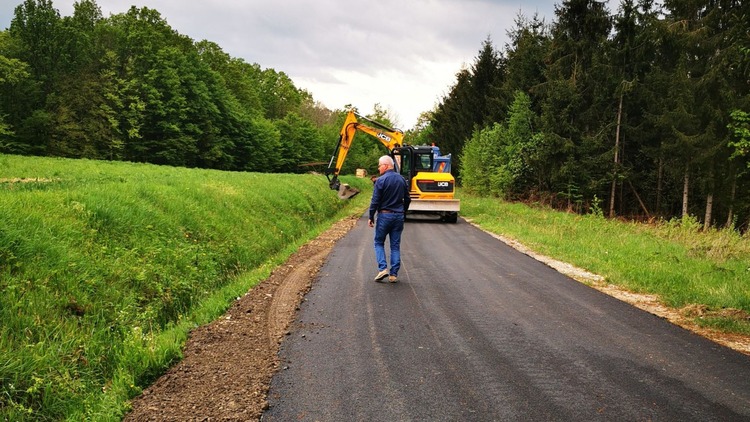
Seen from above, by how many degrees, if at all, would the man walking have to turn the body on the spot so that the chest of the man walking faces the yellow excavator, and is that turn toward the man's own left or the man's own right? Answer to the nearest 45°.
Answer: approximately 45° to the man's own right

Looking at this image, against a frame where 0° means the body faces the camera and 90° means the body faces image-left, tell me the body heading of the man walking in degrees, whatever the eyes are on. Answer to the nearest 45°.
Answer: approximately 135°
